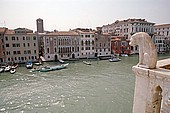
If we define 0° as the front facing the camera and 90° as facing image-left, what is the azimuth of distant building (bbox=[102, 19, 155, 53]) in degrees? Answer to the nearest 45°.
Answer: approximately 315°

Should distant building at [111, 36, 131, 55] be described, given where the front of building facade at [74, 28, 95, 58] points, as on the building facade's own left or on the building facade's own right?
on the building facade's own left

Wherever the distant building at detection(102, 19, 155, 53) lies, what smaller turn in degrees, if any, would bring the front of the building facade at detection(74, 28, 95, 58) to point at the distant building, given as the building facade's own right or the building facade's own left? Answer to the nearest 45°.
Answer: approximately 135° to the building facade's own left

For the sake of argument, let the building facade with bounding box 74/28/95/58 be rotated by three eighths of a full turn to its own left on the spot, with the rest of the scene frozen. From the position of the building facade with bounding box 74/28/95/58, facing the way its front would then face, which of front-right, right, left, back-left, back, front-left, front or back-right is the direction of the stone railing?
back-right

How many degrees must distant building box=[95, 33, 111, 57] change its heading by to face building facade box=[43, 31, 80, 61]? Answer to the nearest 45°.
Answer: approximately 45° to its right

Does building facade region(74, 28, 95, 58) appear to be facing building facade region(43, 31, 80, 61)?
no

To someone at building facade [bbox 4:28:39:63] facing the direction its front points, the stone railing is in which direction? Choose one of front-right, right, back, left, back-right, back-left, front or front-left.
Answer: front

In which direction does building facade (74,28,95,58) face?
toward the camera

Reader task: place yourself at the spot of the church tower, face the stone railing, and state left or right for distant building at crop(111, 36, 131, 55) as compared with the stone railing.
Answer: left

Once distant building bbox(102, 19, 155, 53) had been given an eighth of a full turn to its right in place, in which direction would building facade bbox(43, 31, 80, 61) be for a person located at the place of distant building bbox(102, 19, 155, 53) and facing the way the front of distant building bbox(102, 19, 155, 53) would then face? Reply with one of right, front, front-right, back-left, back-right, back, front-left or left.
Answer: front-right

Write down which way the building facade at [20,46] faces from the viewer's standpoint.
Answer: facing the viewer

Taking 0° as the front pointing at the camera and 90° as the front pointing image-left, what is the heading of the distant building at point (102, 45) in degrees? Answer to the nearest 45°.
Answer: approximately 0°

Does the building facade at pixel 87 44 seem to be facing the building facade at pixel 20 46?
no

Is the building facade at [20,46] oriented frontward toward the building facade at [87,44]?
no

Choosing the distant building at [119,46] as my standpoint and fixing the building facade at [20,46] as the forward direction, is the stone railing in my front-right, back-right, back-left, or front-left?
front-left
